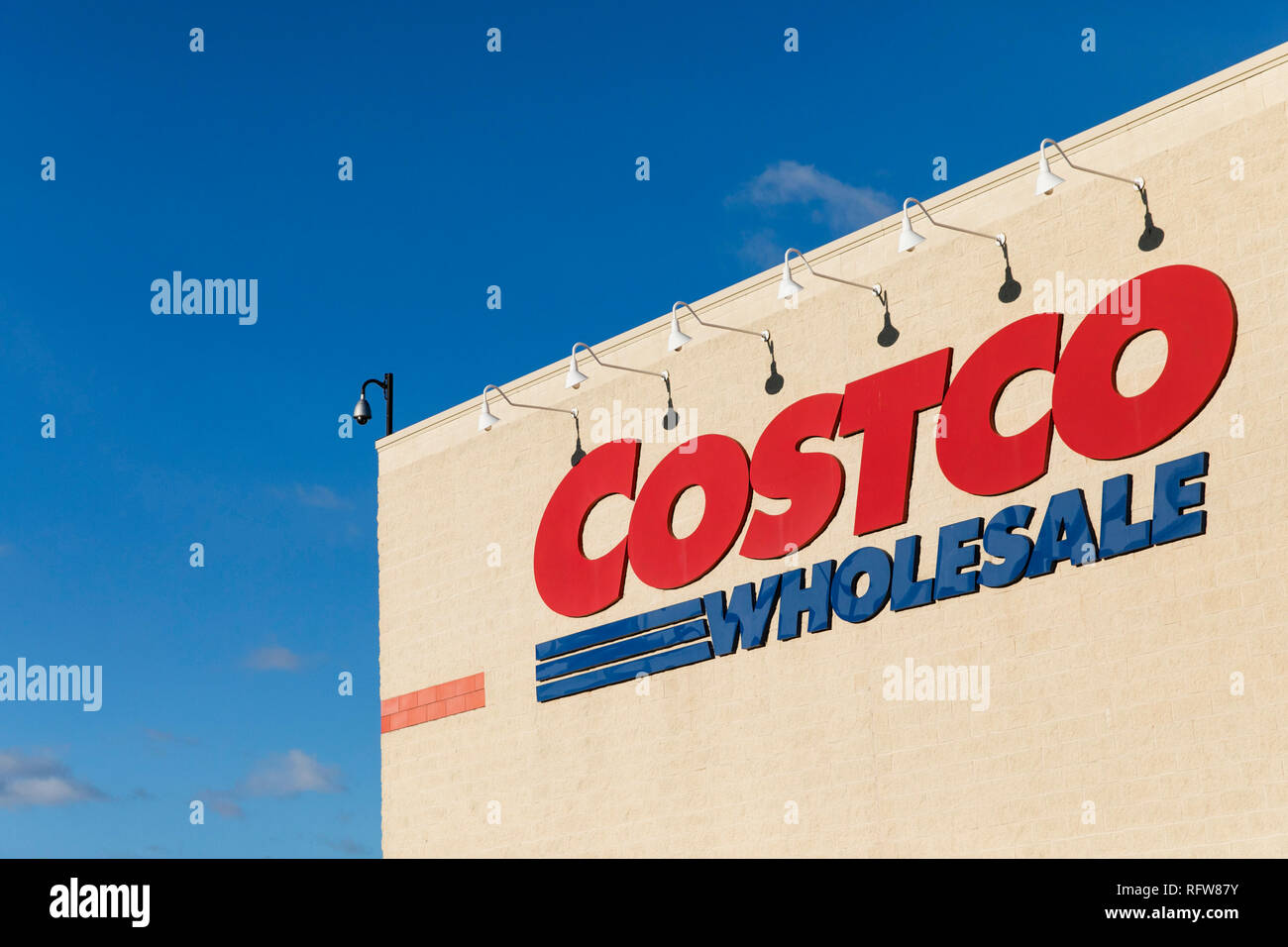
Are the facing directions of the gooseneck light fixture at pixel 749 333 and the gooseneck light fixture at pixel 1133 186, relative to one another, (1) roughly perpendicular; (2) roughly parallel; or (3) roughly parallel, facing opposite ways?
roughly parallel

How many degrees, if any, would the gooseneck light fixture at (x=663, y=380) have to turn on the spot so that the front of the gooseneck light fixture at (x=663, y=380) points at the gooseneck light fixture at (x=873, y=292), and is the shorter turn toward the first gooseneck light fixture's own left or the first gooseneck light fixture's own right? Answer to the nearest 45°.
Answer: approximately 90° to the first gooseneck light fixture's own left

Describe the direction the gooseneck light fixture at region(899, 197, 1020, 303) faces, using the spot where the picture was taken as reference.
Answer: facing the viewer and to the left of the viewer

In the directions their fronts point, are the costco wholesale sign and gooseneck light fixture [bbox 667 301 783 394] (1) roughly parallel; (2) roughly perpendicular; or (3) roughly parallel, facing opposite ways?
roughly parallel

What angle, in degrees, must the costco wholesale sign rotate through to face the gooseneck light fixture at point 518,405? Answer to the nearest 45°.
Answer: approximately 90° to its right

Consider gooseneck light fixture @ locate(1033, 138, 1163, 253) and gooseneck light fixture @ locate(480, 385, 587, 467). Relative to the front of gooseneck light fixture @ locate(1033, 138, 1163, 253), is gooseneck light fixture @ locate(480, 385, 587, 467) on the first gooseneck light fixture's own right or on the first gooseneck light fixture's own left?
on the first gooseneck light fixture's own right

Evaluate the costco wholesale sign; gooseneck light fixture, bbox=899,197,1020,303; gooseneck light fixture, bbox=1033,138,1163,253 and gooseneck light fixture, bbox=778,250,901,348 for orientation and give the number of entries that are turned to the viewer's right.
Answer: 0

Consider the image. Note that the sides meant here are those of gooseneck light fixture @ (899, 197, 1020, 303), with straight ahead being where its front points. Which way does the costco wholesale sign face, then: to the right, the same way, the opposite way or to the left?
the same way

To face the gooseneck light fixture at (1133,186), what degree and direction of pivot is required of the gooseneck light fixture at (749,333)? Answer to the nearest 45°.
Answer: approximately 90° to its left

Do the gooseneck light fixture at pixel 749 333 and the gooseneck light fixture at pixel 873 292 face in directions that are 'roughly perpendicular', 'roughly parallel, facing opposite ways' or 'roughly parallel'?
roughly parallel

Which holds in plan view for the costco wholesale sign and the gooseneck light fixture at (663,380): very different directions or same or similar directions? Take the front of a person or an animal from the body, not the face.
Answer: same or similar directions

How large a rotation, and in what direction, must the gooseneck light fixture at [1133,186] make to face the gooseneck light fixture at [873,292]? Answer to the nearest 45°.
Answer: approximately 90° to its right

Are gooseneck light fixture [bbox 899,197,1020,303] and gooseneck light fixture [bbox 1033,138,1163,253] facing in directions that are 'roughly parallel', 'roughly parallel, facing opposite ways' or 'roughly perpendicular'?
roughly parallel

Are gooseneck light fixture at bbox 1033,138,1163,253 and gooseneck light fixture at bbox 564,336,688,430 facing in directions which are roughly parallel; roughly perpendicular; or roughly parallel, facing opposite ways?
roughly parallel

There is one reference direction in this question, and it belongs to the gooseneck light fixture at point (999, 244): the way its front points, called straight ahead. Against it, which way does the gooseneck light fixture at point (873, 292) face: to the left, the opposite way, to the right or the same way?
the same way

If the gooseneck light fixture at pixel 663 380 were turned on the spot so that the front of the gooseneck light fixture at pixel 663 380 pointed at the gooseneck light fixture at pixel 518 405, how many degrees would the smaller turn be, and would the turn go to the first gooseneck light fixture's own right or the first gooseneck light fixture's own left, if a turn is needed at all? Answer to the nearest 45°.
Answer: approximately 90° to the first gooseneck light fixture's own right

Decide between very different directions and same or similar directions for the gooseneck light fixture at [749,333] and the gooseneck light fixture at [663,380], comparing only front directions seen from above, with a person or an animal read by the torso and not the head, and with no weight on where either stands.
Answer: same or similar directions
